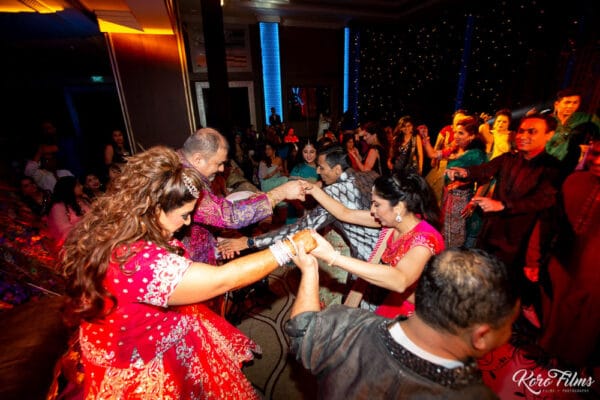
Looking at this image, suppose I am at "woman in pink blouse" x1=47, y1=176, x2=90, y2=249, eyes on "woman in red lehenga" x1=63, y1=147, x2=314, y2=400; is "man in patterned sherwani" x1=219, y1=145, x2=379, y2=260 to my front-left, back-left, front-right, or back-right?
front-left

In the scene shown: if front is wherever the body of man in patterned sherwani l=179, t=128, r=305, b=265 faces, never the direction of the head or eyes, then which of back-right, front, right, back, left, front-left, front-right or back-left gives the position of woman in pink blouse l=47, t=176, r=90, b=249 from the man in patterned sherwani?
back-left

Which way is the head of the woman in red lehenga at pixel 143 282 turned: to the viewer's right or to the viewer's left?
to the viewer's right

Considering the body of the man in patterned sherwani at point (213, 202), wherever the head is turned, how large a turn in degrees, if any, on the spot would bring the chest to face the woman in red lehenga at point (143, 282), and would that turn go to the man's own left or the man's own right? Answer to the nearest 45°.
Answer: approximately 90° to the man's own right

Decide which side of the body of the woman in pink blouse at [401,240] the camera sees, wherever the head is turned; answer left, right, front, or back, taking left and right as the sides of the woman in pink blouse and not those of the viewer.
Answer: left

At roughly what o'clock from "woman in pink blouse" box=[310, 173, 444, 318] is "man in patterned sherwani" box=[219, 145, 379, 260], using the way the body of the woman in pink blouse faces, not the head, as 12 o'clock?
The man in patterned sherwani is roughly at 2 o'clock from the woman in pink blouse.

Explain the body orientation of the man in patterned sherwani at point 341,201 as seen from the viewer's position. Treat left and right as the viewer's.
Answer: facing to the left of the viewer

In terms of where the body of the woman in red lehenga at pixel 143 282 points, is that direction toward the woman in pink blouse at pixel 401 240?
yes

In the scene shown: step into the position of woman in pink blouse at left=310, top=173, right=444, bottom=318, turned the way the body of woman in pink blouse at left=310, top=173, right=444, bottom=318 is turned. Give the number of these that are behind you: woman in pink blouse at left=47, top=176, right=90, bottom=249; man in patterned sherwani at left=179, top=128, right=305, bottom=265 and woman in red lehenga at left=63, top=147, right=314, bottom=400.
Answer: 0

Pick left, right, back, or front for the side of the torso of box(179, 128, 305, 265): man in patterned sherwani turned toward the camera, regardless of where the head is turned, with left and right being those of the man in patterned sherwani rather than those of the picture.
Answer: right

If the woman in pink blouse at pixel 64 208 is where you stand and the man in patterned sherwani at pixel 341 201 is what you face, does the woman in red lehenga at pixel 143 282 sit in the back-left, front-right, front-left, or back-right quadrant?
front-right

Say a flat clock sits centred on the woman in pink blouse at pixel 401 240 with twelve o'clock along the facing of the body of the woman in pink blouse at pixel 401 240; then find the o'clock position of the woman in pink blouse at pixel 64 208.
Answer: the woman in pink blouse at pixel 64 208 is roughly at 12 o'clock from the woman in pink blouse at pixel 401 240.

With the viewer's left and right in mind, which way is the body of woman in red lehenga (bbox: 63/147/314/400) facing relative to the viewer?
facing to the right of the viewer

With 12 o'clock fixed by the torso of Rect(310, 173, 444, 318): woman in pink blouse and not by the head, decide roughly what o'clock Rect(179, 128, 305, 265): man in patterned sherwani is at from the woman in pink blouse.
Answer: The man in patterned sherwani is roughly at 12 o'clock from the woman in pink blouse.

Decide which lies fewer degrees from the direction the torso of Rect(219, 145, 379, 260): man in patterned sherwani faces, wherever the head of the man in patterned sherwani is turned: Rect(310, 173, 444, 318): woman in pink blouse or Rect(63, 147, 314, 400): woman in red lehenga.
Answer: the woman in red lehenga
